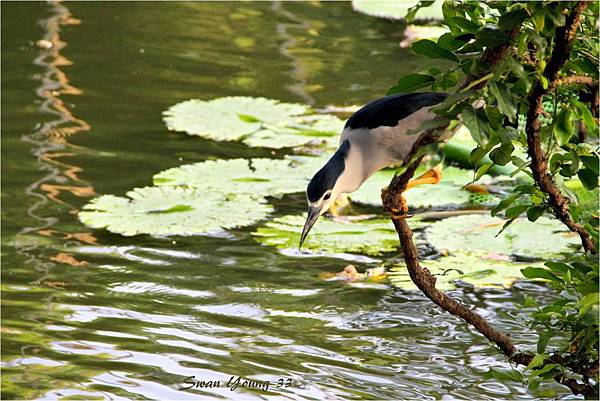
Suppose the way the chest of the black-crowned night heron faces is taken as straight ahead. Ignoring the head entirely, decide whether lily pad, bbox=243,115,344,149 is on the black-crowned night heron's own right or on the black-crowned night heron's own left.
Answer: on the black-crowned night heron's own right

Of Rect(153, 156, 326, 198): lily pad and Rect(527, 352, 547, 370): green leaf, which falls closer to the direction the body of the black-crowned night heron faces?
the lily pad

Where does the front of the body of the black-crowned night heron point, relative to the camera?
to the viewer's left

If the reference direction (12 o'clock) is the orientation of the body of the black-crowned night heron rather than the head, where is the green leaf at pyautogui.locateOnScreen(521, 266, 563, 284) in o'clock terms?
The green leaf is roughly at 8 o'clock from the black-crowned night heron.

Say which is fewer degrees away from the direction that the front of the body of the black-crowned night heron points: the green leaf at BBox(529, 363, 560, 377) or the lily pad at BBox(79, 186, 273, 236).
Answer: the lily pad
